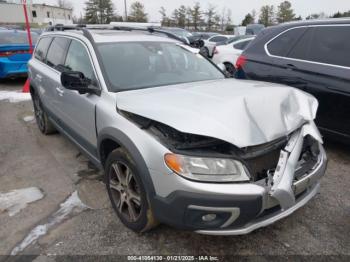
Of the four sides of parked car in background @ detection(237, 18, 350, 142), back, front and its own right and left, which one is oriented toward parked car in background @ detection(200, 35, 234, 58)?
back

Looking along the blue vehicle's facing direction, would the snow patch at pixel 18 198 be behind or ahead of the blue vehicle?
behind

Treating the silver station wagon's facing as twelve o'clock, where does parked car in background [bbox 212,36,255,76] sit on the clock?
The parked car in background is roughly at 8 o'clock from the silver station wagon.

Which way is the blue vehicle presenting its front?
away from the camera

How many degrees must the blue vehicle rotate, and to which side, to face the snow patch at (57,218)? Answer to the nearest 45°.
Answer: approximately 180°

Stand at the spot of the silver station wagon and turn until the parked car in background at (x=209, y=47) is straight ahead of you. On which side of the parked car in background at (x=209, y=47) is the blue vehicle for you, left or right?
left

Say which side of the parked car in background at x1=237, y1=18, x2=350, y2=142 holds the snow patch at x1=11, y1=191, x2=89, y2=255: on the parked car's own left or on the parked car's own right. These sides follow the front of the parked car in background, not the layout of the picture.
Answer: on the parked car's own right

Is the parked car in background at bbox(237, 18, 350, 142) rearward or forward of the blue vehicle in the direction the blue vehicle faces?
rearward

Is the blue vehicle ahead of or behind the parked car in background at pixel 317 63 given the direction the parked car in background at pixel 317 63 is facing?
behind

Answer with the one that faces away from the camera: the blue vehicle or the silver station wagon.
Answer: the blue vehicle

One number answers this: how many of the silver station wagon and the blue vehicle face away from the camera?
1
